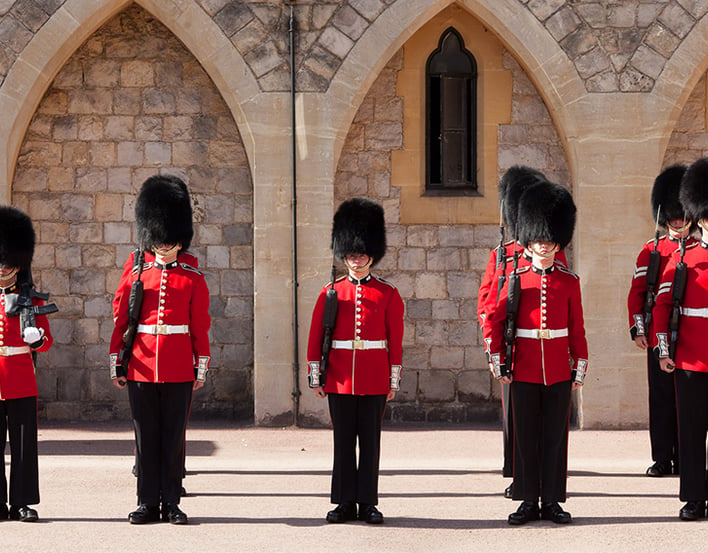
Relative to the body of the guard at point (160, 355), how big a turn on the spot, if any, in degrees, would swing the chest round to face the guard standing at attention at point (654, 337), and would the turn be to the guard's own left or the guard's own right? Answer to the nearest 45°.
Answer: approximately 90° to the guard's own left

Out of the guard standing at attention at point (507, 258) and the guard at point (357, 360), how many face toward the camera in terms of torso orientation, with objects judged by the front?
2

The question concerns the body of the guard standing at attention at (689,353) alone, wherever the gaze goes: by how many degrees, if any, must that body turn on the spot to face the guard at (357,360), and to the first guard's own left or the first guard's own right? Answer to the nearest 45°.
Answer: approximately 90° to the first guard's own right

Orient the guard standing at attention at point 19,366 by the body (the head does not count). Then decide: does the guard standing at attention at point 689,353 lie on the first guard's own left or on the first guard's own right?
on the first guard's own left

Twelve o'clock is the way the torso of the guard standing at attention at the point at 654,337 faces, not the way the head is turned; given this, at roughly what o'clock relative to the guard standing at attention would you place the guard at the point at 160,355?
The guard is roughly at 3 o'clock from the guard standing at attention.

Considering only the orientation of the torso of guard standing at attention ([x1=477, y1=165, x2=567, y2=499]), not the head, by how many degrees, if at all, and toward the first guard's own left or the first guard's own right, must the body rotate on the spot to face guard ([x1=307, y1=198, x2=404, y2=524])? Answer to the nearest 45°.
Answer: approximately 45° to the first guard's own right

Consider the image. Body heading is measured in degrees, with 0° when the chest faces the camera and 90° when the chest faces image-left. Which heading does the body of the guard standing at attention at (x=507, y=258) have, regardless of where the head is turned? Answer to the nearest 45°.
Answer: approximately 0°
